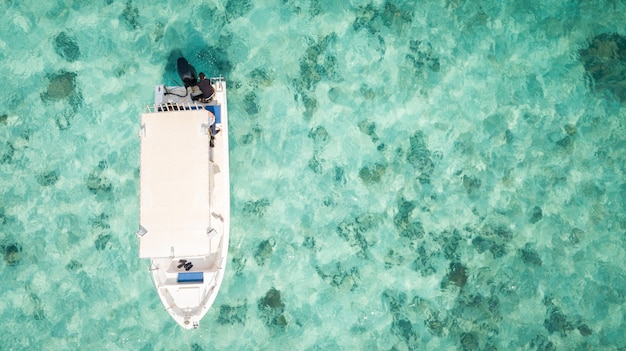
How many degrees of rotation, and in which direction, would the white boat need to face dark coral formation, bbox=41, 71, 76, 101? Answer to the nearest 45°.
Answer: approximately 135° to its right

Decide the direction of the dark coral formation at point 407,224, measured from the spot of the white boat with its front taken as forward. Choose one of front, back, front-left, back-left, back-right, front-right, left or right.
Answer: left

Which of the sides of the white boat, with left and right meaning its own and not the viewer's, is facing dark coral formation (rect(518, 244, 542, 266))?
left

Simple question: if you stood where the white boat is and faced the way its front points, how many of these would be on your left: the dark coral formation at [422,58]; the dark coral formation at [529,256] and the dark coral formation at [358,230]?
3

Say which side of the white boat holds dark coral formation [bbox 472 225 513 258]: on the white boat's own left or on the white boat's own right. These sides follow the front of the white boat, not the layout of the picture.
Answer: on the white boat's own left

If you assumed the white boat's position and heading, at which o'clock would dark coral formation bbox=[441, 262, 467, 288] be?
The dark coral formation is roughly at 9 o'clock from the white boat.

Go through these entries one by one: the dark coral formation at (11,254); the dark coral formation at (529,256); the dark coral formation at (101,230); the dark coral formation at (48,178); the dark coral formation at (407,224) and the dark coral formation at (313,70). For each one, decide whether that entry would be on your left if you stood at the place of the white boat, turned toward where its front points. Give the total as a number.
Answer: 3

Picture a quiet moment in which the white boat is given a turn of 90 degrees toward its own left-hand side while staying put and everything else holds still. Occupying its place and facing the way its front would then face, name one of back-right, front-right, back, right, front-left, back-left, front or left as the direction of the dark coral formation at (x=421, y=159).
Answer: front

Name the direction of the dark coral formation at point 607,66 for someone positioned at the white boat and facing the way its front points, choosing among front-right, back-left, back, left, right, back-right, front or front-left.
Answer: left

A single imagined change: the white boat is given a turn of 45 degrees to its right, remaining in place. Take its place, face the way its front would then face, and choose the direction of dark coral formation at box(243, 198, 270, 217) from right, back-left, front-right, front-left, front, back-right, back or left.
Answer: back

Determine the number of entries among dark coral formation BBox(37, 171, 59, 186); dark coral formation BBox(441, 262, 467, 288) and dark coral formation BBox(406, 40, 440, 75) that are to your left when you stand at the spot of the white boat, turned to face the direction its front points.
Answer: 2

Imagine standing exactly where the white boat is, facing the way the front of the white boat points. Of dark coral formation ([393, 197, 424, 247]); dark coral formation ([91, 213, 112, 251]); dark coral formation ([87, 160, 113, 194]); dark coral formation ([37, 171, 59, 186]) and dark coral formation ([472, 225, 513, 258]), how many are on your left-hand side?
2

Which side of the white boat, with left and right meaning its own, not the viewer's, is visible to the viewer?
front

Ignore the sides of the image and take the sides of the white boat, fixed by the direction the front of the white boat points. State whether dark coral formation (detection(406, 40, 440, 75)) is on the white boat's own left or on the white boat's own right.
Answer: on the white boat's own left

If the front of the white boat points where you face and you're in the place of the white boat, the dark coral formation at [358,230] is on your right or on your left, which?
on your left
